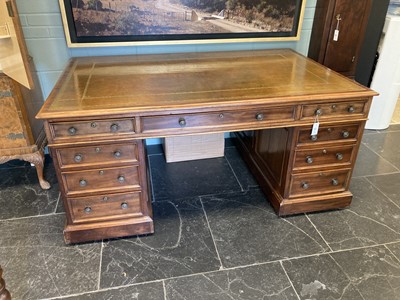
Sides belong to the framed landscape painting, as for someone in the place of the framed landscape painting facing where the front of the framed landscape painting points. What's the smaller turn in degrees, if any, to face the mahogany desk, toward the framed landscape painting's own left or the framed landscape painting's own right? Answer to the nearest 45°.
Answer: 0° — it already faces it

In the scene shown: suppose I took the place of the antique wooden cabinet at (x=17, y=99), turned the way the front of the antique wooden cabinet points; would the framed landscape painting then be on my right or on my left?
on my left

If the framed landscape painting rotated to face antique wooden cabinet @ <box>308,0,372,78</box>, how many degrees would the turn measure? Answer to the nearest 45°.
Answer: approximately 90° to its left

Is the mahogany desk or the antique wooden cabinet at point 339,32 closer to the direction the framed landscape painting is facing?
the mahogany desk

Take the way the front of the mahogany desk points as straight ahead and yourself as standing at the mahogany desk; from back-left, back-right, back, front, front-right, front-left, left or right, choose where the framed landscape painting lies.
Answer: back

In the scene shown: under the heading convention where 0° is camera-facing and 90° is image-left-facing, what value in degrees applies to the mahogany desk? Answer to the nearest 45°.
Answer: approximately 0°
